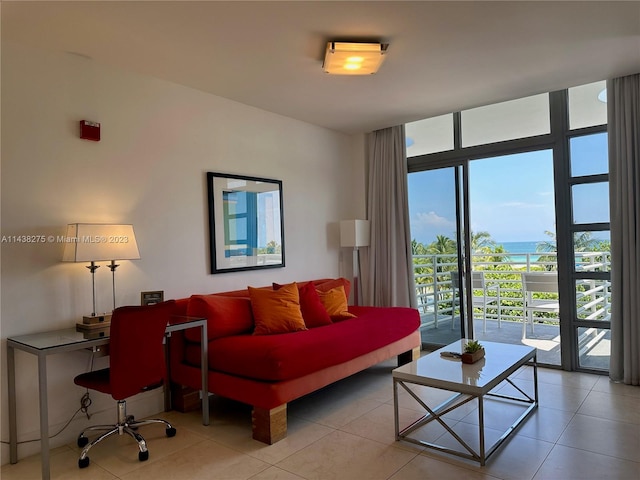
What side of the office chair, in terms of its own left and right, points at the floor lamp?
right

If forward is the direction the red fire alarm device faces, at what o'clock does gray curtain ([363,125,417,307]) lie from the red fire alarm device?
The gray curtain is roughly at 10 o'clock from the red fire alarm device.

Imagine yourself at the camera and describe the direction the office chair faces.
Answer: facing away from the viewer and to the left of the viewer

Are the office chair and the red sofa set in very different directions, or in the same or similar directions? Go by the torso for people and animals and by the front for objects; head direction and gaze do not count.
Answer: very different directions

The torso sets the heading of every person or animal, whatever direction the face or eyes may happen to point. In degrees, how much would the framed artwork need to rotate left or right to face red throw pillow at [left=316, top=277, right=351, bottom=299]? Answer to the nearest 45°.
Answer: approximately 45° to its left

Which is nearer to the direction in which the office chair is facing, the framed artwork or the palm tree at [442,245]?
the framed artwork

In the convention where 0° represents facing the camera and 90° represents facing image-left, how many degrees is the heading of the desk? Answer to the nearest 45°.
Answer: approximately 315°

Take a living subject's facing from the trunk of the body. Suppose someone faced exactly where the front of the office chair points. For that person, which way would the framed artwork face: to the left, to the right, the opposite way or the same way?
the opposite way

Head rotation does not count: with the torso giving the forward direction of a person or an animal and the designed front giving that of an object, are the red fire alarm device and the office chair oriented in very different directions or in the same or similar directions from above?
very different directions

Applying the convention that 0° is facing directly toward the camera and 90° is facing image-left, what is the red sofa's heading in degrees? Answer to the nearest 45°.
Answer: approximately 315°

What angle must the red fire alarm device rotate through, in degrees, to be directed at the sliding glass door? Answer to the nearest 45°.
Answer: approximately 45° to its left
